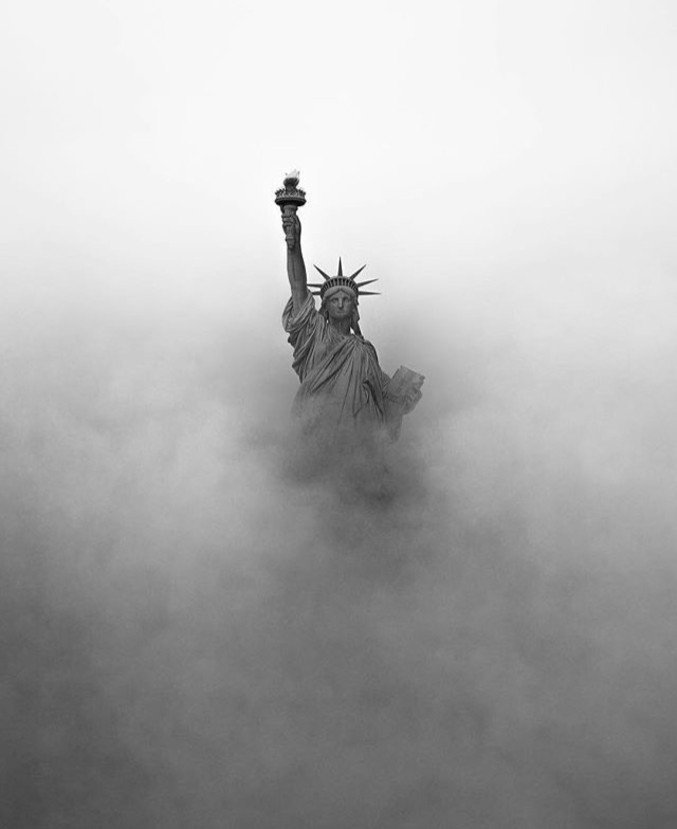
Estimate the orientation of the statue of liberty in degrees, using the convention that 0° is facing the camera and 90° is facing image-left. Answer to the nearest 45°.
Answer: approximately 0°
